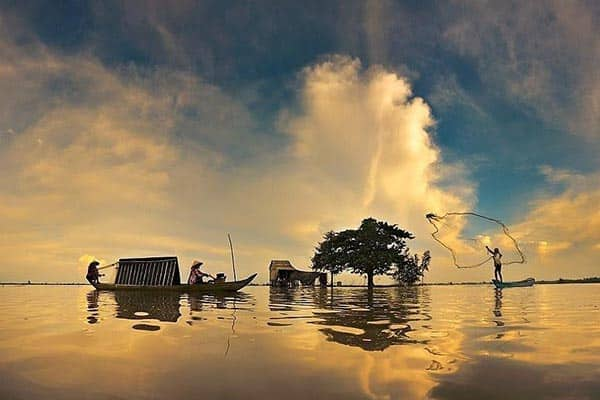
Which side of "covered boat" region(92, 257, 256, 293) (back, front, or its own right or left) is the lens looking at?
right

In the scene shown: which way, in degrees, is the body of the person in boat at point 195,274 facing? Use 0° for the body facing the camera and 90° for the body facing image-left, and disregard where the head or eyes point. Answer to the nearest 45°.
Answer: approximately 270°

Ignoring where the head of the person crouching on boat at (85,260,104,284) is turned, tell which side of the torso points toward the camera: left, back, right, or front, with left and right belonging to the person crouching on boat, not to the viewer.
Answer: right

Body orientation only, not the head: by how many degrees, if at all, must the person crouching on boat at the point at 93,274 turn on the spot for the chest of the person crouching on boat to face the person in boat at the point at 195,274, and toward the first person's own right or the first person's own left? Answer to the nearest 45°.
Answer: approximately 45° to the first person's own right

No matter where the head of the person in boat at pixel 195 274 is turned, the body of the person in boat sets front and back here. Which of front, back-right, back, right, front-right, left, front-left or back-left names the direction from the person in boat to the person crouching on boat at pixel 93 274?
back-left
